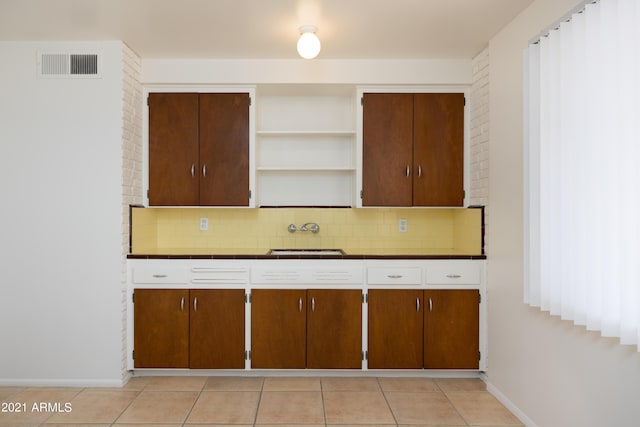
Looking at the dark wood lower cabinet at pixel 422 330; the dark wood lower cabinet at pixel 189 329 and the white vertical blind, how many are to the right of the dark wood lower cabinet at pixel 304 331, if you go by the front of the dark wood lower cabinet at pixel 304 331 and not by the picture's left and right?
1

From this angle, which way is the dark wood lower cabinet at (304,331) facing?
toward the camera

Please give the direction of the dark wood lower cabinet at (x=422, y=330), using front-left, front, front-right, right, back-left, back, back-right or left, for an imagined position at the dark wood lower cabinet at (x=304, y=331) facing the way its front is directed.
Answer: left

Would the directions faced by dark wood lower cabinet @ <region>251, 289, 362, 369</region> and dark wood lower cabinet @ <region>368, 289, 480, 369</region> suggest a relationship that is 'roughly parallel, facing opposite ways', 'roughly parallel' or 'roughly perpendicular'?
roughly parallel

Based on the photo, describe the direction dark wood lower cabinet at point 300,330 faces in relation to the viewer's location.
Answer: facing the viewer

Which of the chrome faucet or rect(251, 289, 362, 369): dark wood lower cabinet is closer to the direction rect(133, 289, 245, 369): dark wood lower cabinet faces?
the dark wood lower cabinet

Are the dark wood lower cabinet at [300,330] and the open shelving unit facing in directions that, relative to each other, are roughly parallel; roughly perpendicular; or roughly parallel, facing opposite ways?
roughly parallel

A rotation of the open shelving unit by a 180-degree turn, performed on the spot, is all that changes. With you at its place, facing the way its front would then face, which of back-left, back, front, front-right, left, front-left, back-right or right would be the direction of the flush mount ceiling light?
back

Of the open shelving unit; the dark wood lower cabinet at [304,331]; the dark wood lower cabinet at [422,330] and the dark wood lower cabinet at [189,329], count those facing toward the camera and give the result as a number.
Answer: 4

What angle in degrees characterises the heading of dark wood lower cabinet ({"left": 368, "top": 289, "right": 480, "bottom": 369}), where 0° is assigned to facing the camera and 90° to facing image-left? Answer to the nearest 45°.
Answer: approximately 0°

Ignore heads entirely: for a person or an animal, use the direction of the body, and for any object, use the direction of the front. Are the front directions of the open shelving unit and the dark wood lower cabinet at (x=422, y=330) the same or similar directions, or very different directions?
same or similar directions
